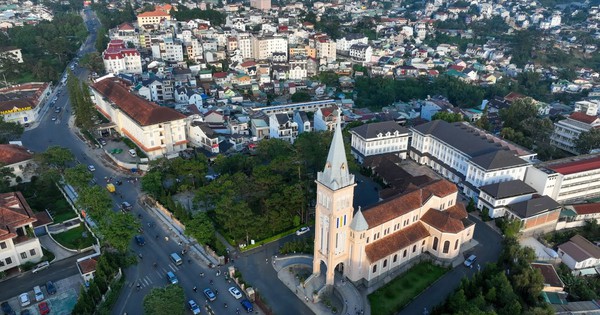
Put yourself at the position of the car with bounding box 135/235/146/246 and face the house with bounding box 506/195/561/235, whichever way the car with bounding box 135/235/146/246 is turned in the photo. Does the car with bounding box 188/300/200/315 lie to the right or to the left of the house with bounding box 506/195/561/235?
right

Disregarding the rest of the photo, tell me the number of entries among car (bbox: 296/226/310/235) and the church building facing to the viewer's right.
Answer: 0

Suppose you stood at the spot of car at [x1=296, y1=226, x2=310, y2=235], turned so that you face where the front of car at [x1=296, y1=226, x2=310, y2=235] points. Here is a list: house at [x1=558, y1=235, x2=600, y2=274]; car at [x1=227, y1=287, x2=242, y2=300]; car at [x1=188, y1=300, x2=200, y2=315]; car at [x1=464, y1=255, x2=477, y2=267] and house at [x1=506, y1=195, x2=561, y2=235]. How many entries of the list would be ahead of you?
2

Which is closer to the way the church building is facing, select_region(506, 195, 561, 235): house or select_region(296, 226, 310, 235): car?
the car

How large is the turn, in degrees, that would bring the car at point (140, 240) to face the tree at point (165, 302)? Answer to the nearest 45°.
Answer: approximately 45° to its right

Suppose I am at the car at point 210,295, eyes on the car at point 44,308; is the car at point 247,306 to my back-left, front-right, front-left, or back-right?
back-left

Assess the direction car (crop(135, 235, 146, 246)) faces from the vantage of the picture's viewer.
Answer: facing the viewer and to the right of the viewer

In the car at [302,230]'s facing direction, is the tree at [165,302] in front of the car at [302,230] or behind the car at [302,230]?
in front

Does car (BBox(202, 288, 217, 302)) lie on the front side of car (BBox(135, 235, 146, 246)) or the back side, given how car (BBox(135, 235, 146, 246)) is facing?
on the front side

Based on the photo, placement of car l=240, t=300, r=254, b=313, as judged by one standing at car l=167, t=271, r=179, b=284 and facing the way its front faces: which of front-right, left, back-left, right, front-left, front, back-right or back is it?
front

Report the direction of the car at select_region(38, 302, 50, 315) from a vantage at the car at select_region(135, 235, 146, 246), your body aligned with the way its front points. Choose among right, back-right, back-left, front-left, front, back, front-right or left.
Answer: right

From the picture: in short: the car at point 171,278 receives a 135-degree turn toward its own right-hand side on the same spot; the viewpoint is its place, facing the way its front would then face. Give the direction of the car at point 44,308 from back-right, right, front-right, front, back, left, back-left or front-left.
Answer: front

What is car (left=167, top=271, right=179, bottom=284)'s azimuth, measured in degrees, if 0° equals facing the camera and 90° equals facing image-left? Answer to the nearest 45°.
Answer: approximately 315°

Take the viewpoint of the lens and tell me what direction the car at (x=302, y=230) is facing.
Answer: facing the viewer and to the left of the viewer

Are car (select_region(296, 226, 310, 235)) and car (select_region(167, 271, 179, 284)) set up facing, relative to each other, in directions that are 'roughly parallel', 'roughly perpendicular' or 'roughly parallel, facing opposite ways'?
roughly perpendicular
